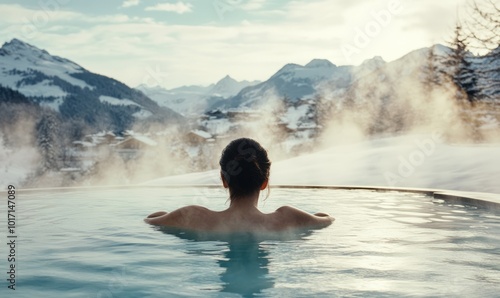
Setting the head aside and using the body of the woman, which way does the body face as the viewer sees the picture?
away from the camera

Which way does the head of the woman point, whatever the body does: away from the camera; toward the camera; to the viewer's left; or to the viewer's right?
away from the camera
